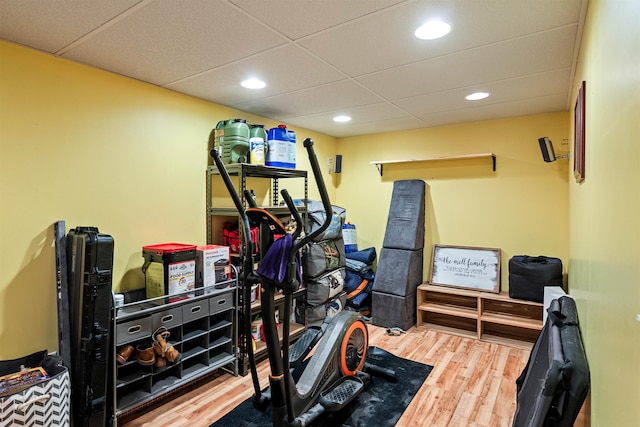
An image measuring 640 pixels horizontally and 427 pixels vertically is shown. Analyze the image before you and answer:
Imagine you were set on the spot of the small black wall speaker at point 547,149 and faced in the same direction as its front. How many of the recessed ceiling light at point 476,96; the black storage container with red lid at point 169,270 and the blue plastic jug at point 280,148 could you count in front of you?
3

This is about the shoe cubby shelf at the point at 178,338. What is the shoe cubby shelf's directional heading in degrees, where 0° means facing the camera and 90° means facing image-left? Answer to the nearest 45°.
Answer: approximately 315°

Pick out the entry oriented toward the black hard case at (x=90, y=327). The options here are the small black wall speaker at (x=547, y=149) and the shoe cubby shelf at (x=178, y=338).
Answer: the small black wall speaker

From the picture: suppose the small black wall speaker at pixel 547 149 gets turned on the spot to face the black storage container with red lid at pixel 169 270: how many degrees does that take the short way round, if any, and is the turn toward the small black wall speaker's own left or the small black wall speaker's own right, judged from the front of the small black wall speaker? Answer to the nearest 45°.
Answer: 0° — it already faces it

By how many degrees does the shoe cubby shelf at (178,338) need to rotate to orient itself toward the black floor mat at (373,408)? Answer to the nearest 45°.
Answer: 0° — it already faces it

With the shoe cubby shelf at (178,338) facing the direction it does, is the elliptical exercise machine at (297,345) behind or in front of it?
in front

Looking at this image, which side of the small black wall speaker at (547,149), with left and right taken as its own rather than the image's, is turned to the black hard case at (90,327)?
front

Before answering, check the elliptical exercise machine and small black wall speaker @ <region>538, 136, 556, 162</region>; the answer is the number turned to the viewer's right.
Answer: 0

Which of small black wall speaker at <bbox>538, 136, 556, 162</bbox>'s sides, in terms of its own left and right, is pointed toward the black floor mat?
front

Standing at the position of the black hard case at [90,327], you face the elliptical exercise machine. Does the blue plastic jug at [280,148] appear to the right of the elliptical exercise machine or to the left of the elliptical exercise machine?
left
